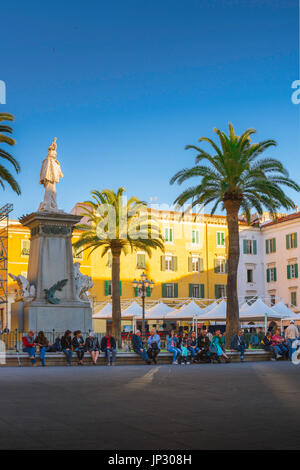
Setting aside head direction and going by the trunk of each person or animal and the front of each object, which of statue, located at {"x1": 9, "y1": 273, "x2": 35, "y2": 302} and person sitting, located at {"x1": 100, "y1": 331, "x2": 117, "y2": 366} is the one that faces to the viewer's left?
the statue

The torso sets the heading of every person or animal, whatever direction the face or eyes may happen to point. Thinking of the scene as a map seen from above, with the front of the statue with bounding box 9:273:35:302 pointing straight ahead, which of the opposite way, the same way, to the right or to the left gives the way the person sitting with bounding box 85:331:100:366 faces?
to the left

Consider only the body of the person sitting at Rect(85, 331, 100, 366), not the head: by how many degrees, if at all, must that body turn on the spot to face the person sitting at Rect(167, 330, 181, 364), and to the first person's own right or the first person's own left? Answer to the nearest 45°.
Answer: approximately 90° to the first person's own left

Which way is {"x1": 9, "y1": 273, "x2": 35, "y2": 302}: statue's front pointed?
to the viewer's left

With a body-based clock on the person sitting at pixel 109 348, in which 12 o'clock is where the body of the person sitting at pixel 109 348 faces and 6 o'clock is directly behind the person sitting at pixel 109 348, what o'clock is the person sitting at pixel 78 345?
the person sitting at pixel 78 345 is roughly at 2 o'clock from the person sitting at pixel 109 348.

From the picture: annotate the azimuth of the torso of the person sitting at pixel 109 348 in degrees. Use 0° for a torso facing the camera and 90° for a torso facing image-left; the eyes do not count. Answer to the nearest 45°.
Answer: approximately 0°

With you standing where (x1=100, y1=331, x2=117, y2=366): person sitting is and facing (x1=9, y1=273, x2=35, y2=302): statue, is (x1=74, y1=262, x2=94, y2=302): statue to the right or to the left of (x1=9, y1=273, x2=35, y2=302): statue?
right

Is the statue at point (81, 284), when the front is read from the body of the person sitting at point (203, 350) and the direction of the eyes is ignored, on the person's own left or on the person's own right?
on the person's own right

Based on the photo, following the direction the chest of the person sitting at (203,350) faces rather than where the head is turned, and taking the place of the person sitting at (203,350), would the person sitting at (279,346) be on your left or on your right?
on your left
